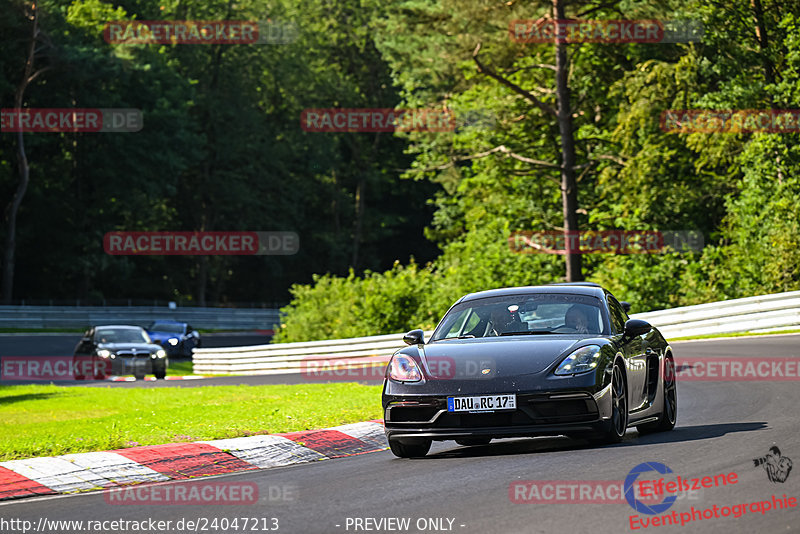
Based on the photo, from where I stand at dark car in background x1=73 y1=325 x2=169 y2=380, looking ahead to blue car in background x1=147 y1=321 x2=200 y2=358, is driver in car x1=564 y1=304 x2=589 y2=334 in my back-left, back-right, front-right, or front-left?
back-right

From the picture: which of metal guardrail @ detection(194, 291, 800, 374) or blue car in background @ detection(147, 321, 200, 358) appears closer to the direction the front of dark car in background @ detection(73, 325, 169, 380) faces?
the metal guardrail

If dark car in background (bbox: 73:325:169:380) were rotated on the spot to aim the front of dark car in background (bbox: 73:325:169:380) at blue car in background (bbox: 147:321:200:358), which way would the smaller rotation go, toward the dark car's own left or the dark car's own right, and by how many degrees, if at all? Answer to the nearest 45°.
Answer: approximately 135° to the dark car's own left

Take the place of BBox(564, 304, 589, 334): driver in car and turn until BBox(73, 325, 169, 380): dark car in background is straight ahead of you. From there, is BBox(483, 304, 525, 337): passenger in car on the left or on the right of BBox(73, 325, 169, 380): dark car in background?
left

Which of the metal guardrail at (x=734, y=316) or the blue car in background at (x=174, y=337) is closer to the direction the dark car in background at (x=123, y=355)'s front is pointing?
the metal guardrail

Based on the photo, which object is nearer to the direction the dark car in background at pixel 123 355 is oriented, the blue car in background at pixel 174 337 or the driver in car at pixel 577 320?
the driver in car

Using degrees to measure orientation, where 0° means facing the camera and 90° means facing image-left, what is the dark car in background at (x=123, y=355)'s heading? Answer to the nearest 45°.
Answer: approximately 315°
